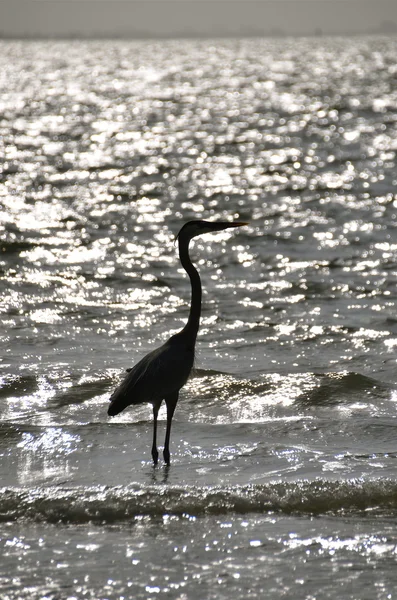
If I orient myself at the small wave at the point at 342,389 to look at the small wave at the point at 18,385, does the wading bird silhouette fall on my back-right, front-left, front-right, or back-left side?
front-left

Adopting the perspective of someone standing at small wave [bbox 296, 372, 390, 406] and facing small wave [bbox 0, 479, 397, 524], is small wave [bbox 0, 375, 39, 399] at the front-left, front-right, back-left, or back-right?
front-right

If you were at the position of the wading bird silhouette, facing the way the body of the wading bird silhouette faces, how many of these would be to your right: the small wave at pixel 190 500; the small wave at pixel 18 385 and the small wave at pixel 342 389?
1

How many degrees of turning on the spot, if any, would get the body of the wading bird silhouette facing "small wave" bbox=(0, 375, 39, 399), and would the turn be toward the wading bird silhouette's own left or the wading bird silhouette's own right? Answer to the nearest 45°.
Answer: approximately 135° to the wading bird silhouette's own left

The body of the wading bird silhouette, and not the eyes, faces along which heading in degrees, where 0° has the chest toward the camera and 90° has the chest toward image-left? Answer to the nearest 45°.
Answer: approximately 270°

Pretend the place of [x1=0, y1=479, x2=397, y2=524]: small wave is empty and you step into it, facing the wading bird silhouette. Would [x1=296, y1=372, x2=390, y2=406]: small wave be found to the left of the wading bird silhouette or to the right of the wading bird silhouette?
right

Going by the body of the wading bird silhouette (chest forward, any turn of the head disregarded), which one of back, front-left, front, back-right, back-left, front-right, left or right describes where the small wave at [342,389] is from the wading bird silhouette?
front-left

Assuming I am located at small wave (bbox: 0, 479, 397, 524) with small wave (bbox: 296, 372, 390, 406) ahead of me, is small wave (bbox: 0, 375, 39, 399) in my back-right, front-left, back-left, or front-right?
front-left
